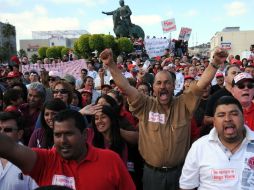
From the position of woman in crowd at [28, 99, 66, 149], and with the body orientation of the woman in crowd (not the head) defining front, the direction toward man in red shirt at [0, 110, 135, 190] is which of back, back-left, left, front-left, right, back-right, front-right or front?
front

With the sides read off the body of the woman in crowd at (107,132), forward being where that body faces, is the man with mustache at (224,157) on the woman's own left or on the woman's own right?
on the woman's own left

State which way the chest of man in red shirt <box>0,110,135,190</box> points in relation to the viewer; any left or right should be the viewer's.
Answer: facing the viewer and to the left of the viewer

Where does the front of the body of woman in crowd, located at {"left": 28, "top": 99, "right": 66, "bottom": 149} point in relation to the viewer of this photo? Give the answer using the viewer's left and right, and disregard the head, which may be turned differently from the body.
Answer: facing the viewer

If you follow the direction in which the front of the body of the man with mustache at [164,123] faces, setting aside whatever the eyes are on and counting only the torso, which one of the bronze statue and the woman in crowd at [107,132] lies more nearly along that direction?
the woman in crowd

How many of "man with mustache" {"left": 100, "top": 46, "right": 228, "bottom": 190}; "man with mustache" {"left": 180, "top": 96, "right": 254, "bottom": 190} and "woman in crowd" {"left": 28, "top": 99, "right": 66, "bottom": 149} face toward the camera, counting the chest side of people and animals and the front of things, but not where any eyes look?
3

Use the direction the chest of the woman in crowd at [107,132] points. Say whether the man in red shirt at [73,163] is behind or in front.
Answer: in front

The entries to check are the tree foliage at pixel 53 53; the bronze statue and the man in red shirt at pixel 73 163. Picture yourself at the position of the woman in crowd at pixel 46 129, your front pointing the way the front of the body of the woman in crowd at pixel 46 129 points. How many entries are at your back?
2

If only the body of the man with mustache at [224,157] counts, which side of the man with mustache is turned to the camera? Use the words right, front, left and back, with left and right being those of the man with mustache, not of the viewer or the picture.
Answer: front

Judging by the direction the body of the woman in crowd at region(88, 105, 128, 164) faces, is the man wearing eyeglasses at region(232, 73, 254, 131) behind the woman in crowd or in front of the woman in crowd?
behind

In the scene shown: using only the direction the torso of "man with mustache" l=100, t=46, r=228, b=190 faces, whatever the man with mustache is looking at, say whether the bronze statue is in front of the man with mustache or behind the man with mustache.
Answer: behind

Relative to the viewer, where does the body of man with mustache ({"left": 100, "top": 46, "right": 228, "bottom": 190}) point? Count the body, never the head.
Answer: toward the camera
